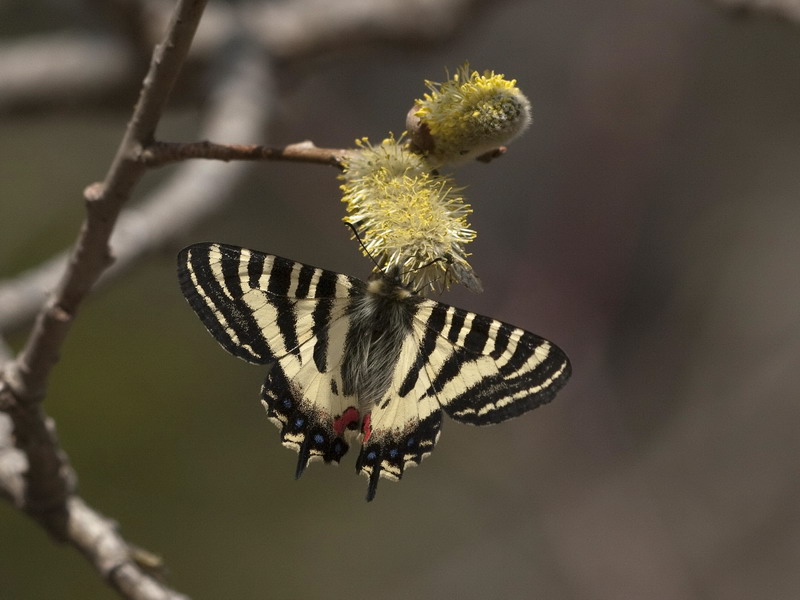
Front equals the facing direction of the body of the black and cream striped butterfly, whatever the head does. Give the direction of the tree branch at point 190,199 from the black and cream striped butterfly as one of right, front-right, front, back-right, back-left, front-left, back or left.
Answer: front-left

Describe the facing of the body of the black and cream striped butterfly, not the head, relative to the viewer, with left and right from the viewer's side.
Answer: facing away from the viewer
